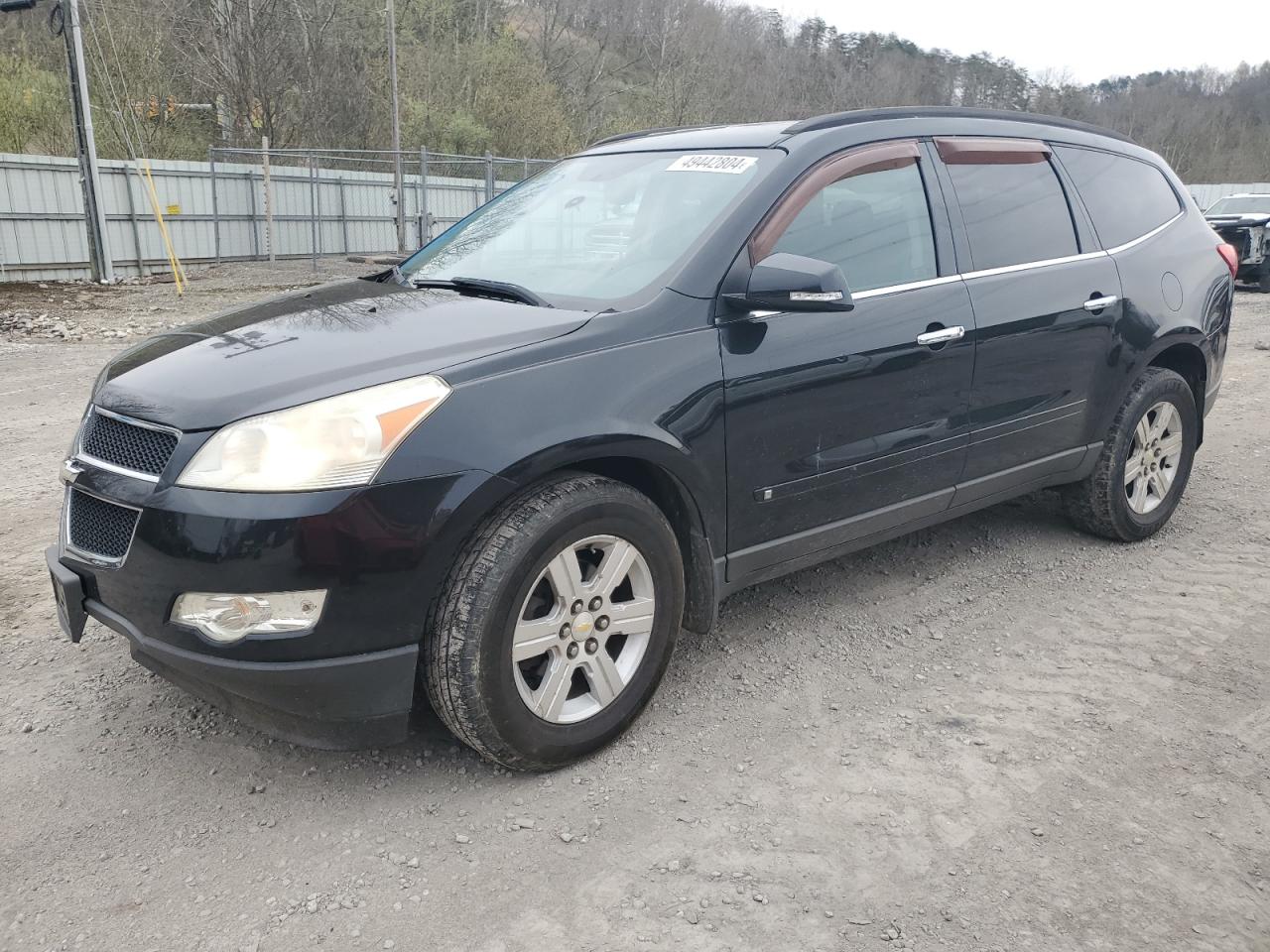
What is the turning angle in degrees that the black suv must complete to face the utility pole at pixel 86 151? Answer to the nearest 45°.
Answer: approximately 90° to its right

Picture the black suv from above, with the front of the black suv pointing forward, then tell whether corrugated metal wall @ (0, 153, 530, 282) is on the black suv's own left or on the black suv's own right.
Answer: on the black suv's own right

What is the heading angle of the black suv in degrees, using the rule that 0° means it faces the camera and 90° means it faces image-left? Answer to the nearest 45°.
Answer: approximately 45°
